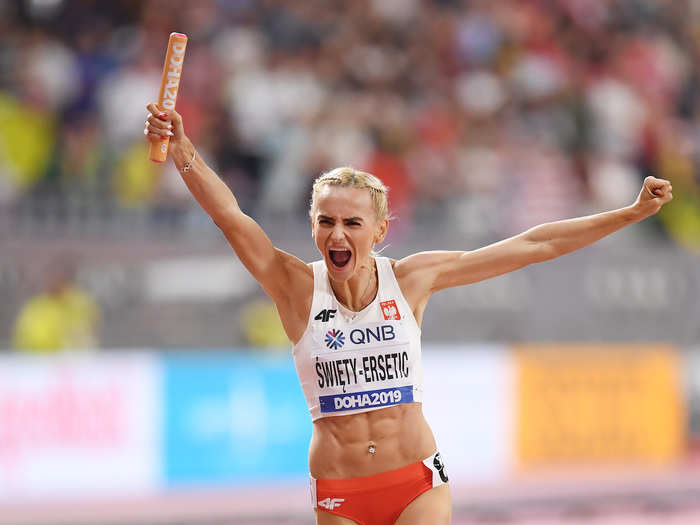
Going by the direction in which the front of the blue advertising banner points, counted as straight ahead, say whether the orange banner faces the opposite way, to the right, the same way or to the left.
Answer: the same way

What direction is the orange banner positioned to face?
toward the camera

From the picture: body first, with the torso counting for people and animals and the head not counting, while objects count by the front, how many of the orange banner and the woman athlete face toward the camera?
2

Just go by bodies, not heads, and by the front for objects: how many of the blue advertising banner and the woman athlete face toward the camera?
2

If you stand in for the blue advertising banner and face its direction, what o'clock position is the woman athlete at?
The woman athlete is roughly at 12 o'clock from the blue advertising banner.

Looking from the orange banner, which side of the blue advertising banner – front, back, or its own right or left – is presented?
left

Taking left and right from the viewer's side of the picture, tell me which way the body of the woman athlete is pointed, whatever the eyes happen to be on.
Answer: facing the viewer

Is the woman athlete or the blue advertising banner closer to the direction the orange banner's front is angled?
the woman athlete

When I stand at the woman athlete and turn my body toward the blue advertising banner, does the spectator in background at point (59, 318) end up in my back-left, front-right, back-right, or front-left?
front-left

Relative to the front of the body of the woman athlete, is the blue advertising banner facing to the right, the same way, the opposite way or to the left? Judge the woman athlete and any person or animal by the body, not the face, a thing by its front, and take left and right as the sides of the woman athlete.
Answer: the same way

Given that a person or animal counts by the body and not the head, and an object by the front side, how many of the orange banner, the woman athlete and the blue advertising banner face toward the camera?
3

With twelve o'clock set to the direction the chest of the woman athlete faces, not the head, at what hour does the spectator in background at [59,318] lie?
The spectator in background is roughly at 5 o'clock from the woman athlete.

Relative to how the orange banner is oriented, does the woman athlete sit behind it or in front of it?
in front

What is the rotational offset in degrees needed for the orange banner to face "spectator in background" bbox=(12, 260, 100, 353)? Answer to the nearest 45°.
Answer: approximately 45° to its right
